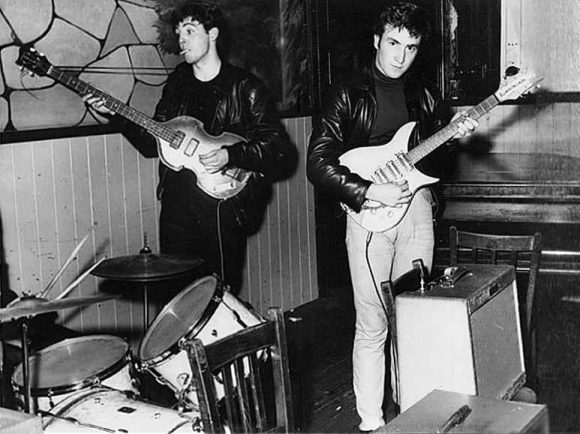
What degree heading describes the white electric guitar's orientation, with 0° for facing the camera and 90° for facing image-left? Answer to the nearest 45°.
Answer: approximately 0°

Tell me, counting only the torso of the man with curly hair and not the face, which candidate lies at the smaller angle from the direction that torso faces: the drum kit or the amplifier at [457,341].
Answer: the drum kit

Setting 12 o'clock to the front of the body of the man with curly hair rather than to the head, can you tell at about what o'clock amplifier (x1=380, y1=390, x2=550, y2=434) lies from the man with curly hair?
The amplifier is roughly at 10 o'clock from the man with curly hair.

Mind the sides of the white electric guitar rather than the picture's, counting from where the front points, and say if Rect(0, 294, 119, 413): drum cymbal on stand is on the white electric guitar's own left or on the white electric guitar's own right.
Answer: on the white electric guitar's own right

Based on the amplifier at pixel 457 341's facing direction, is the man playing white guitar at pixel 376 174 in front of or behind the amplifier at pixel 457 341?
behind

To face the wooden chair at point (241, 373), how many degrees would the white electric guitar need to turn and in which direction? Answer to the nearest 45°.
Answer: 0° — it already faces it
